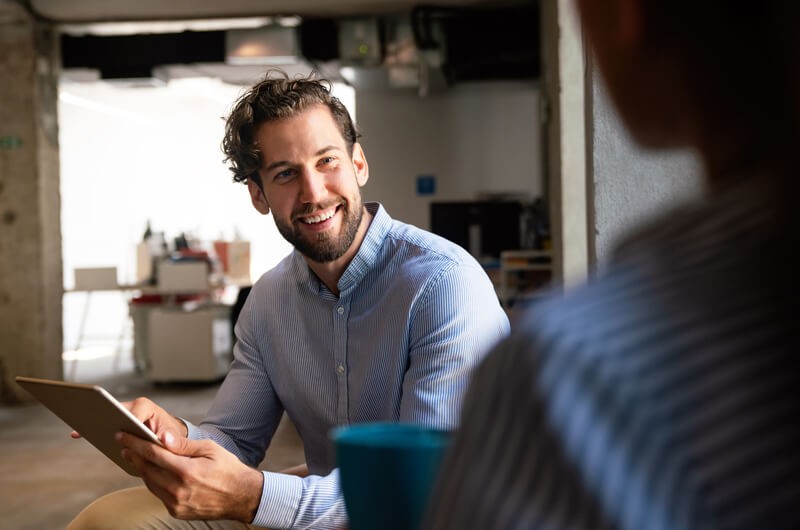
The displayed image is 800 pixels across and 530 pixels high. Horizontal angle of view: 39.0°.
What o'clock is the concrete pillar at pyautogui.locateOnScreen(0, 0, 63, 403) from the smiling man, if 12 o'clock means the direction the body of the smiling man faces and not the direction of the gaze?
The concrete pillar is roughly at 4 o'clock from the smiling man.

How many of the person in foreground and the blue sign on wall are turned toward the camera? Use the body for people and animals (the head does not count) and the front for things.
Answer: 1

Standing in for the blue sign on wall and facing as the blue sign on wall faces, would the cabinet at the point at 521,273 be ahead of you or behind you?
ahead

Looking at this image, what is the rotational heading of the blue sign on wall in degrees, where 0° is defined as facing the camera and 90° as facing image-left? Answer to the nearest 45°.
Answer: approximately 0°

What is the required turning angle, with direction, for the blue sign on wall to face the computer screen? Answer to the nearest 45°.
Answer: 0° — it already faces it

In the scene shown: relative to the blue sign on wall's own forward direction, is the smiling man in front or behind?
in front

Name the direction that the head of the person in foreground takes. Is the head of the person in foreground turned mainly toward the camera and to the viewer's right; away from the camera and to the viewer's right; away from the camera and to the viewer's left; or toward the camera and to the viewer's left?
away from the camera and to the viewer's left

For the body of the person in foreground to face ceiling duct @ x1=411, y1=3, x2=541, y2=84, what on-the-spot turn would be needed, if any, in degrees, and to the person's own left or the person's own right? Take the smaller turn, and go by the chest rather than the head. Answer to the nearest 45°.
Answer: approximately 45° to the person's own right

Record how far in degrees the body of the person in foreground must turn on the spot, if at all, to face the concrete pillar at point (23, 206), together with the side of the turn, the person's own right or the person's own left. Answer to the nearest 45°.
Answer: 0° — they already face it

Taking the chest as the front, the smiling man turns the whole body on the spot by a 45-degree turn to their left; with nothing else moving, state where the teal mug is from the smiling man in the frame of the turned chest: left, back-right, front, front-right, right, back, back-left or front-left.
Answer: front

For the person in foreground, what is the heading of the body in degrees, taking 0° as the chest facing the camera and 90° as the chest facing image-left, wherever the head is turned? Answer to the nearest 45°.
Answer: approximately 135°

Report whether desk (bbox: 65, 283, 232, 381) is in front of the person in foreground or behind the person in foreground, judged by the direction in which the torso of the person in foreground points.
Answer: in front

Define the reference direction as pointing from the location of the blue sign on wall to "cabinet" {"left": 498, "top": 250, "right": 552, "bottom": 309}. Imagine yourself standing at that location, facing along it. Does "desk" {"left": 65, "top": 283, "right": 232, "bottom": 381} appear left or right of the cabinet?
right
